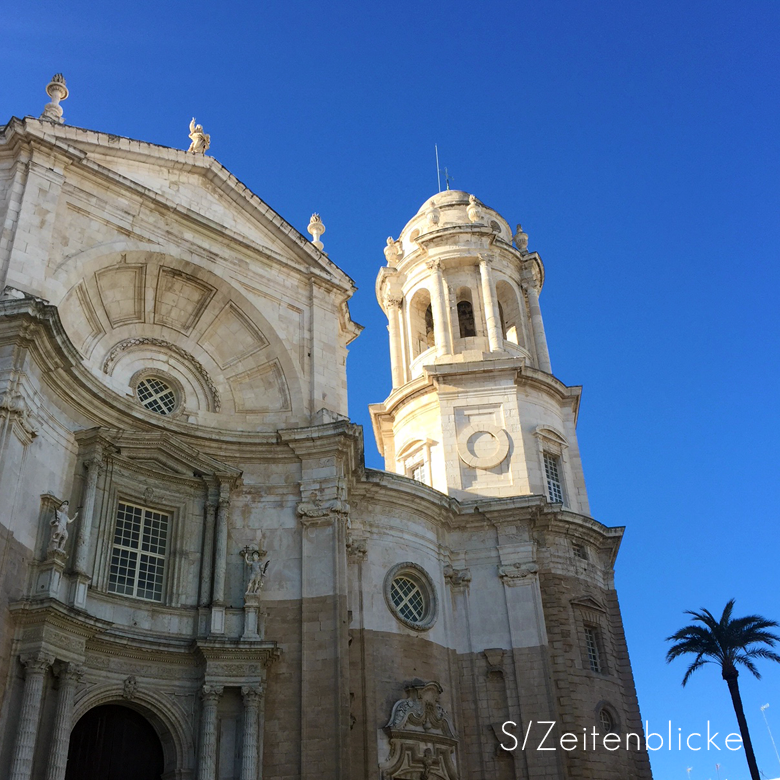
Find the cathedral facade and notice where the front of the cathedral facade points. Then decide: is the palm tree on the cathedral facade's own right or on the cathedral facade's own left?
on the cathedral facade's own left
